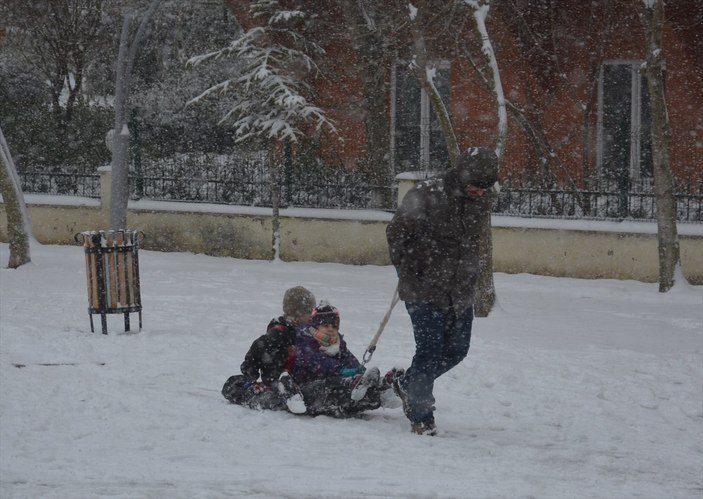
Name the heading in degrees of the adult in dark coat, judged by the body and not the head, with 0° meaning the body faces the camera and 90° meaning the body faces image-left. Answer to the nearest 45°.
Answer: approximately 315°

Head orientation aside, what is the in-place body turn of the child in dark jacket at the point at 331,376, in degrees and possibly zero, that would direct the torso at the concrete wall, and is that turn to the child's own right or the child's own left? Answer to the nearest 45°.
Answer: approximately 135° to the child's own left

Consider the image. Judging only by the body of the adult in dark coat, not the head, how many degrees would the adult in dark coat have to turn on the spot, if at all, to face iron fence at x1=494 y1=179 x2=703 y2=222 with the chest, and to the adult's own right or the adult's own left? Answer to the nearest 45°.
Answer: approximately 135° to the adult's own left

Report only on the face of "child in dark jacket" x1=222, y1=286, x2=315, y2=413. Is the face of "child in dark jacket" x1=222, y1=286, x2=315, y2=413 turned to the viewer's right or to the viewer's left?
to the viewer's right

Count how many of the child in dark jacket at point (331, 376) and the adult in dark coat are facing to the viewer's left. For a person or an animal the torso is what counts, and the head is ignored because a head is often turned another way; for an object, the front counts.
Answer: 0

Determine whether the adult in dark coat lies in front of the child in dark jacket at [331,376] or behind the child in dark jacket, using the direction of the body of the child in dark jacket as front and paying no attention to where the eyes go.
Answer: in front

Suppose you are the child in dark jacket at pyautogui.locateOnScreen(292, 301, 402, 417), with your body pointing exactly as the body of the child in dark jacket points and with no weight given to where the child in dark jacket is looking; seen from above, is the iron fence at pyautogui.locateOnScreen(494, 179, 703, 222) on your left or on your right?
on your left
